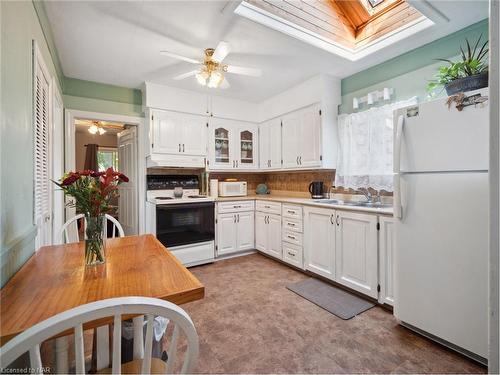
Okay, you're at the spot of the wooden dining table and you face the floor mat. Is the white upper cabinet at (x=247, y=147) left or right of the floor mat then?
left

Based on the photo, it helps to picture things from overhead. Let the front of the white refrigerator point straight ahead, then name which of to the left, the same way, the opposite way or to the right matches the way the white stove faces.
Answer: to the left

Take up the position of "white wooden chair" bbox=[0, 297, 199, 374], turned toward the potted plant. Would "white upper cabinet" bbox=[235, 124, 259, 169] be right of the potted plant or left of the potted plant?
left

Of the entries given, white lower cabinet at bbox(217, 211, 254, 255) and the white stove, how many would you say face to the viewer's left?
0

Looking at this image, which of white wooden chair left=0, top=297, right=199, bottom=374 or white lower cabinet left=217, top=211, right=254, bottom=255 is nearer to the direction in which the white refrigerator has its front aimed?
the white wooden chair

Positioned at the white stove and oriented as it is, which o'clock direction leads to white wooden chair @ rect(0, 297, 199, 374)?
The white wooden chair is roughly at 12 o'clock from the white stove.

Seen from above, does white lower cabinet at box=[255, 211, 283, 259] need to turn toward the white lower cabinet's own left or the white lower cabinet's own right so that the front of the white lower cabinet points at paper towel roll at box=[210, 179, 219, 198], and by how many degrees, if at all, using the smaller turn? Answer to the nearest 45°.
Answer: approximately 45° to the white lower cabinet's own right

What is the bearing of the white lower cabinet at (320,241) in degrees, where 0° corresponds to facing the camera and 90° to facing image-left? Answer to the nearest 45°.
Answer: approximately 45°

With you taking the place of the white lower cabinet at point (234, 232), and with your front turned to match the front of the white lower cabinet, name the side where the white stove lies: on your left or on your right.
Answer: on your right

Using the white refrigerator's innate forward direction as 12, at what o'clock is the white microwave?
The white microwave is roughly at 2 o'clock from the white refrigerator.

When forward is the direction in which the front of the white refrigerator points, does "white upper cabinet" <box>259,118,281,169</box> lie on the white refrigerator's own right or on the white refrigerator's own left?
on the white refrigerator's own right

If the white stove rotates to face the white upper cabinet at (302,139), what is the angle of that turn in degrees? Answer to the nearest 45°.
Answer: approximately 90° to its left
